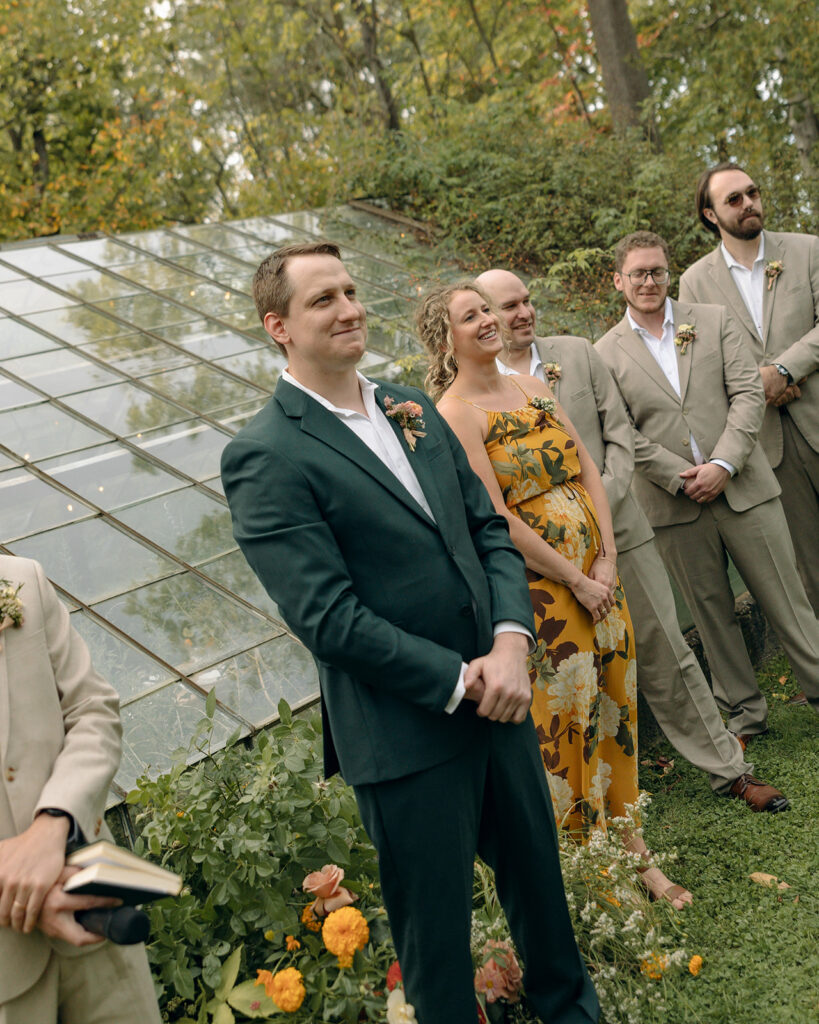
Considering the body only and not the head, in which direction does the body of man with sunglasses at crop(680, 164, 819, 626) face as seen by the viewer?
toward the camera

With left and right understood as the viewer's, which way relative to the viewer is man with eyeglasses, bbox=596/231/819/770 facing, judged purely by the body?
facing the viewer

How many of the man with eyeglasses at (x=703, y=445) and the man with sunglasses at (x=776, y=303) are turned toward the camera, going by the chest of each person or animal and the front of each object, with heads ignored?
2

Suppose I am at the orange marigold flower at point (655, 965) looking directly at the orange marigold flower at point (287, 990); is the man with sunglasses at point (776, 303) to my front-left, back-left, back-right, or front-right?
back-right

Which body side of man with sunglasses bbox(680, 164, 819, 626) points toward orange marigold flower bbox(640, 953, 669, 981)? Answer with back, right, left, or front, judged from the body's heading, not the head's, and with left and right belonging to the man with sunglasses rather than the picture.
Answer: front
